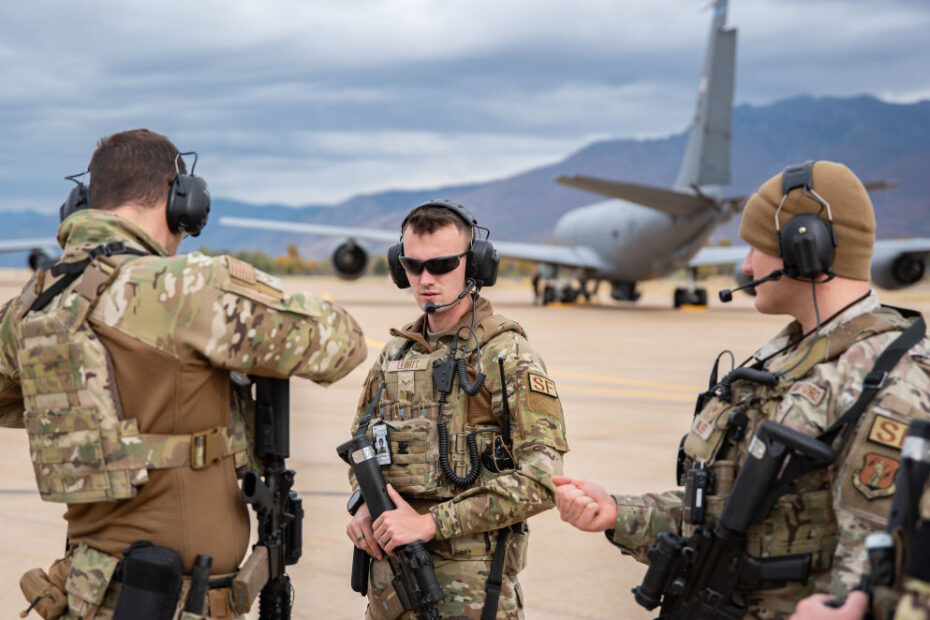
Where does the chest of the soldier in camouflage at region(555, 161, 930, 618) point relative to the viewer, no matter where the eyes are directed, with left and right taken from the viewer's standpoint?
facing to the left of the viewer

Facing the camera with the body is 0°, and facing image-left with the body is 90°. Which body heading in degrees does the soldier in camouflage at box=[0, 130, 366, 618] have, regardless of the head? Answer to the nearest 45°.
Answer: approximately 225°

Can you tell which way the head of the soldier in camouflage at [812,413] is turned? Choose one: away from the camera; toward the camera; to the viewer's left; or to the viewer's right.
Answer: to the viewer's left

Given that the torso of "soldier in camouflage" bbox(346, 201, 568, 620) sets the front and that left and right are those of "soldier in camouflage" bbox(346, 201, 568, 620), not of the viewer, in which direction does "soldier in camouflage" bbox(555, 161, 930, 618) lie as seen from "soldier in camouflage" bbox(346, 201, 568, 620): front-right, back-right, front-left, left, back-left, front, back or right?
left

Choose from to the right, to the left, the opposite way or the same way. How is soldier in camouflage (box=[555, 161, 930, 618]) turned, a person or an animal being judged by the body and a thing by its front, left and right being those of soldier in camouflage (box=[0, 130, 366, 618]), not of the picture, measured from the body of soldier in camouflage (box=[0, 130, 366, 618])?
to the left

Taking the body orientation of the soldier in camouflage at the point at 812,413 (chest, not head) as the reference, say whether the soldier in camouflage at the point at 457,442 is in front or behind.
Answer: in front

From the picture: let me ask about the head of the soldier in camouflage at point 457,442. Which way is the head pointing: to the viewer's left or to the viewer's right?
to the viewer's left

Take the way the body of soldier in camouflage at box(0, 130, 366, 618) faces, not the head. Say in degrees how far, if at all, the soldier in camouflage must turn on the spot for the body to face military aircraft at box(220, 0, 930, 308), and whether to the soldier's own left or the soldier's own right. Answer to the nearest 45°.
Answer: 0° — they already face it

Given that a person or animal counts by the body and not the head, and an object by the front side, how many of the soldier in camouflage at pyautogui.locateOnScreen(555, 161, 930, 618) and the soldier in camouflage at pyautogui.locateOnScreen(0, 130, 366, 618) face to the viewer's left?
1
